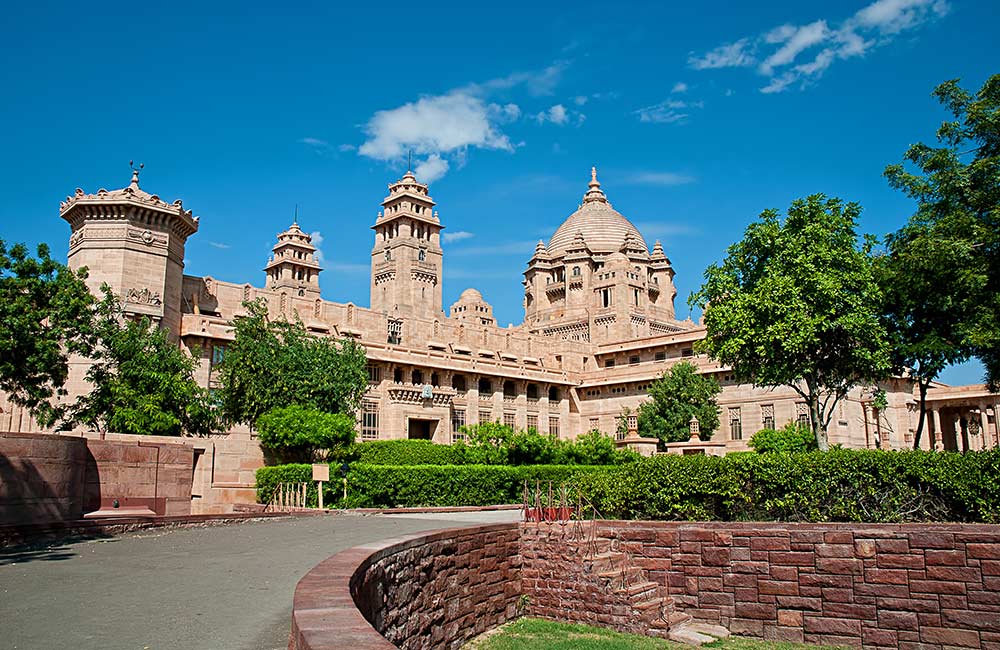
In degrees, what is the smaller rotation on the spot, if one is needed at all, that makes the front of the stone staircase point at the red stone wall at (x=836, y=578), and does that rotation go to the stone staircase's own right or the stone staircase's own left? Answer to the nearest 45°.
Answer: approximately 45° to the stone staircase's own left

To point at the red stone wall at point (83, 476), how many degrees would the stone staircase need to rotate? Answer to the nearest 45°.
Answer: approximately 135° to its right

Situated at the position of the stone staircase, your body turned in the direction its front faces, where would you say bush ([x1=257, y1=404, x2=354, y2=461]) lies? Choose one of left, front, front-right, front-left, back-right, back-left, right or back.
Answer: back

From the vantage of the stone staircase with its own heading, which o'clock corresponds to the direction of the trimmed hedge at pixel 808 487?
The trimmed hedge is roughly at 10 o'clock from the stone staircase.

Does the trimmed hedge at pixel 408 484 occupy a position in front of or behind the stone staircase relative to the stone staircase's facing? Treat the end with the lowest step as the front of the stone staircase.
behind

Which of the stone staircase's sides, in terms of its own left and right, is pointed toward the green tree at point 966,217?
left

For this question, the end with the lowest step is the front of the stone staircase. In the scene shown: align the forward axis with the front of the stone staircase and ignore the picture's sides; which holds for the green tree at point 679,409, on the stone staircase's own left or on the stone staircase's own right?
on the stone staircase's own left

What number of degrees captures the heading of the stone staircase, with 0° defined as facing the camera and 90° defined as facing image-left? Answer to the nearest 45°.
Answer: approximately 315°

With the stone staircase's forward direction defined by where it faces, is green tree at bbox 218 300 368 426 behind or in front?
behind

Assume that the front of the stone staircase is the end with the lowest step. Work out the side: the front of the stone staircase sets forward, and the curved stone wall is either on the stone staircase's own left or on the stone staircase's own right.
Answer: on the stone staircase's own right

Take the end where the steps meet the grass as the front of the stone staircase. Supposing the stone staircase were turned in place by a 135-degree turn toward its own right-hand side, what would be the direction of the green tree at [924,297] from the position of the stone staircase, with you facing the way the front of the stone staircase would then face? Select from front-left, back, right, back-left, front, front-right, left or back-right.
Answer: back-right
